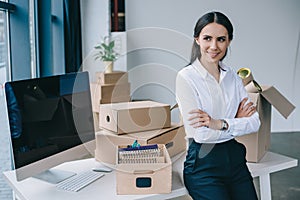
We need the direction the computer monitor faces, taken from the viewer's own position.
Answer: facing the viewer and to the right of the viewer

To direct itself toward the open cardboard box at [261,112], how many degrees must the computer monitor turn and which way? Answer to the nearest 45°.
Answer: approximately 45° to its left

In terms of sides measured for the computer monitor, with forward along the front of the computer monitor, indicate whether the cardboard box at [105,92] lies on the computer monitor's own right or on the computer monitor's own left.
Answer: on the computer monitor's own left

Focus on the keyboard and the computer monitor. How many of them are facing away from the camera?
0

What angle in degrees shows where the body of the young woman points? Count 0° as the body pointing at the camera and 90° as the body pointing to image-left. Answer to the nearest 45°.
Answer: approximately 315°

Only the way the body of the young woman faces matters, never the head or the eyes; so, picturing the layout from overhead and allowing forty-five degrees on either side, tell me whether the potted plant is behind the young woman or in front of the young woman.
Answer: behind
